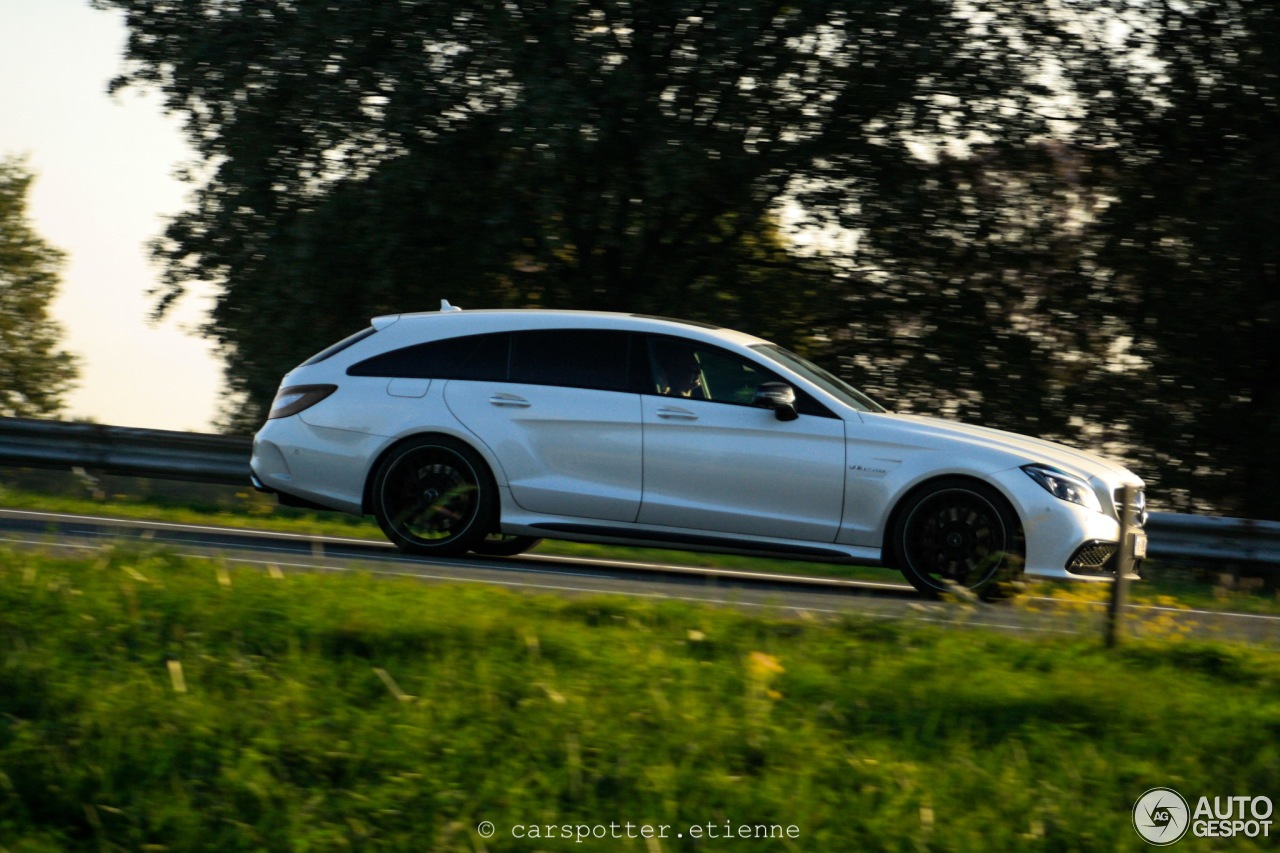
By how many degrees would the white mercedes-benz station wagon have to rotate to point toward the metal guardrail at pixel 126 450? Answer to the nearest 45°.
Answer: approximately 135° to its left

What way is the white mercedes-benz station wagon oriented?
to the viewer's right
